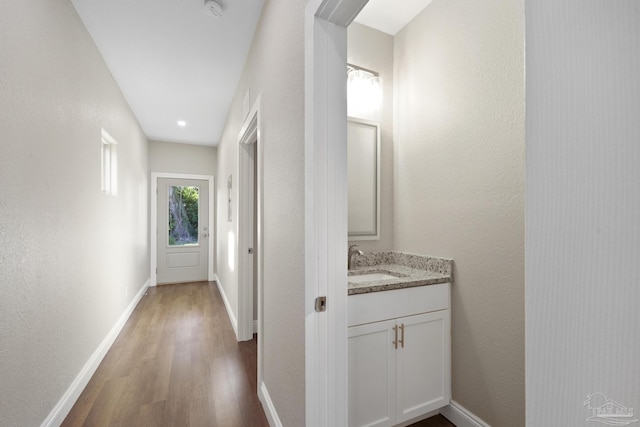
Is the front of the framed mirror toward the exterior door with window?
no

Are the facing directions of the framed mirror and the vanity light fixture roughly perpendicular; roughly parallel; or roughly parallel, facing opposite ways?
roughly parallel

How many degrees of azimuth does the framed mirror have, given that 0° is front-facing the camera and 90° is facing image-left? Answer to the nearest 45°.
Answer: approximately 315°

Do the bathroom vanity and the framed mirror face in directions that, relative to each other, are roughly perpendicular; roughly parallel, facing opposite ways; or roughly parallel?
roughly parallel

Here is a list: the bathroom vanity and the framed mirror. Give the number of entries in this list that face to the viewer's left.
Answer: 0

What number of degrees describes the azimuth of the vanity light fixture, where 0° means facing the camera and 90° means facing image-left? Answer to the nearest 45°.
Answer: approximately 315°

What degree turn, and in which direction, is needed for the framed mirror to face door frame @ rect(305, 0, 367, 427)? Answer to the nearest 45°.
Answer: approximately 45° to its right

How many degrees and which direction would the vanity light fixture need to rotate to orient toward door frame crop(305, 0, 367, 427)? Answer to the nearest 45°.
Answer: approximately 45° to its right

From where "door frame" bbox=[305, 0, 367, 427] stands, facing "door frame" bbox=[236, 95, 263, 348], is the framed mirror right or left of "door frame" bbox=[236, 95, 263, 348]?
right

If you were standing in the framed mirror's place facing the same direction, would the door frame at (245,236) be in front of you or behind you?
behind

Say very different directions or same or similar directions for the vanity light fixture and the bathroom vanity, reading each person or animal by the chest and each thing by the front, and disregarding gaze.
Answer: same or similar directions

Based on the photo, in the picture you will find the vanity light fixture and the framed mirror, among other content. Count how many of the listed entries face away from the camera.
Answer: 0

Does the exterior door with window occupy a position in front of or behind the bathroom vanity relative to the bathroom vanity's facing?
behind

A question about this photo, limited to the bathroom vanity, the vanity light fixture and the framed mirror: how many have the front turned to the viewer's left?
0

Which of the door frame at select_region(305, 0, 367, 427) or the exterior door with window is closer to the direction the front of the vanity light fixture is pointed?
the door frame
